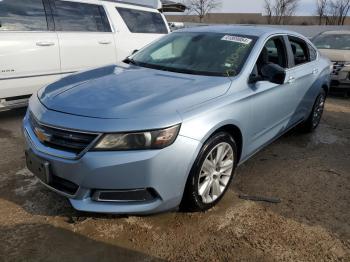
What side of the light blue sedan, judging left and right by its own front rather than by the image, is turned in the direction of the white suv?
right

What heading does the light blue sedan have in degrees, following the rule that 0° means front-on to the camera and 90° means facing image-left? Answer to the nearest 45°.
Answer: approximately 45°
